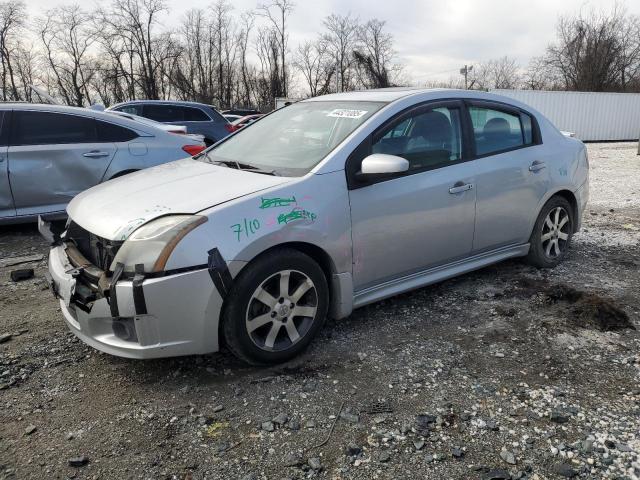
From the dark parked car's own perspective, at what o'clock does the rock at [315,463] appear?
The rock is roughly at 9 o'clock from the dark parked car.

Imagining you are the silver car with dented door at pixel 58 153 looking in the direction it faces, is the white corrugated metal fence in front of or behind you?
behind

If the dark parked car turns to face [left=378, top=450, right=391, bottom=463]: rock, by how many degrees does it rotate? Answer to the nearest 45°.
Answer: approximately 90° to its left

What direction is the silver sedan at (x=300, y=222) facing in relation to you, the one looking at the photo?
facing the viewer and to the left of the viewer

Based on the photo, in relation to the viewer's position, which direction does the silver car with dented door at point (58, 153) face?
facing to the left of the viewer

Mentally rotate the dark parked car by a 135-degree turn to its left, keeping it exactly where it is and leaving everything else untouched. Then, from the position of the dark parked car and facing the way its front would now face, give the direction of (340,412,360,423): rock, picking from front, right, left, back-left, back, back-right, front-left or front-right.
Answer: front-right

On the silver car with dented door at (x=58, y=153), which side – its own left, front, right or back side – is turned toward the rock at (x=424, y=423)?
left

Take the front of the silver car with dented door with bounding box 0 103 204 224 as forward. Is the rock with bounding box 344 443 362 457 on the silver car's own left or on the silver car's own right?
on the silver car's own left

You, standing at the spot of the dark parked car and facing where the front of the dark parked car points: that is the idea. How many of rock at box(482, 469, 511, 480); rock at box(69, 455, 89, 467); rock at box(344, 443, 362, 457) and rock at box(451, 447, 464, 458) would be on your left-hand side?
4

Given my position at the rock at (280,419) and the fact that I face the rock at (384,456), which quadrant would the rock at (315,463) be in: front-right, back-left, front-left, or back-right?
front-right

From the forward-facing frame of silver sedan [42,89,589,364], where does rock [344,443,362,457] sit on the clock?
The rock is roughly at 10 o'clock from the silver sedan.

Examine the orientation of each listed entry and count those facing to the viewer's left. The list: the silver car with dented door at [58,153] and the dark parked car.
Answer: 2

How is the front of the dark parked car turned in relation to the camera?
facing to the left of the viewer

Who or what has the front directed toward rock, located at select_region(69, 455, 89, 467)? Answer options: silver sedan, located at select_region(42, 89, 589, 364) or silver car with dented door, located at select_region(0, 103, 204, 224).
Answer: the silver sedan

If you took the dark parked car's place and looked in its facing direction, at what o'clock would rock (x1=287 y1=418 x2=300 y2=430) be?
The rock is roughly at 9 o'clock from the dark parked car.
